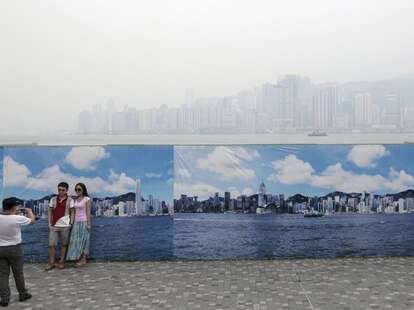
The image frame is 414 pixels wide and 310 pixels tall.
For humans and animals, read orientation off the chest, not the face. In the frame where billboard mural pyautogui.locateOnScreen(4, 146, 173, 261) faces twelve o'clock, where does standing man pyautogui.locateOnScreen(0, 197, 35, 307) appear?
The standing man is roughly at 1 o'clock from the billboard mural.

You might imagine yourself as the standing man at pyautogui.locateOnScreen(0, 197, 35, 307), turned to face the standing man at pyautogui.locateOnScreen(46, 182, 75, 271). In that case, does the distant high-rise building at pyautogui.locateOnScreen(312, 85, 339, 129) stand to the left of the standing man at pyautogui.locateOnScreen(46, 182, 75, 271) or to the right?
right

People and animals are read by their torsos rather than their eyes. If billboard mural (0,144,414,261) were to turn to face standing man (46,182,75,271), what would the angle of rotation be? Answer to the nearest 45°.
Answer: approximately 90° to its right

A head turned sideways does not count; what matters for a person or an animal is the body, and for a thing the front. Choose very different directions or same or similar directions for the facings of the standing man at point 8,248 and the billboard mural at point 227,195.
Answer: very different directions

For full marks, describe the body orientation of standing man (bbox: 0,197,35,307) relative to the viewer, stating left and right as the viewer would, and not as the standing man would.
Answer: facing away from the viewer and to the right of the viewer

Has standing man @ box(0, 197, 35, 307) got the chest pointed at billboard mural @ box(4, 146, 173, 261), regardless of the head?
yes

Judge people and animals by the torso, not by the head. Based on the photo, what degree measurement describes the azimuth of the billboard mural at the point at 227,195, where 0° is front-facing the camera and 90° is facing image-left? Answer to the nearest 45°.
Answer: approximately 0°

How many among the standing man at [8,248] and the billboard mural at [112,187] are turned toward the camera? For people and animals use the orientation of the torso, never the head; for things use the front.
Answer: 1
